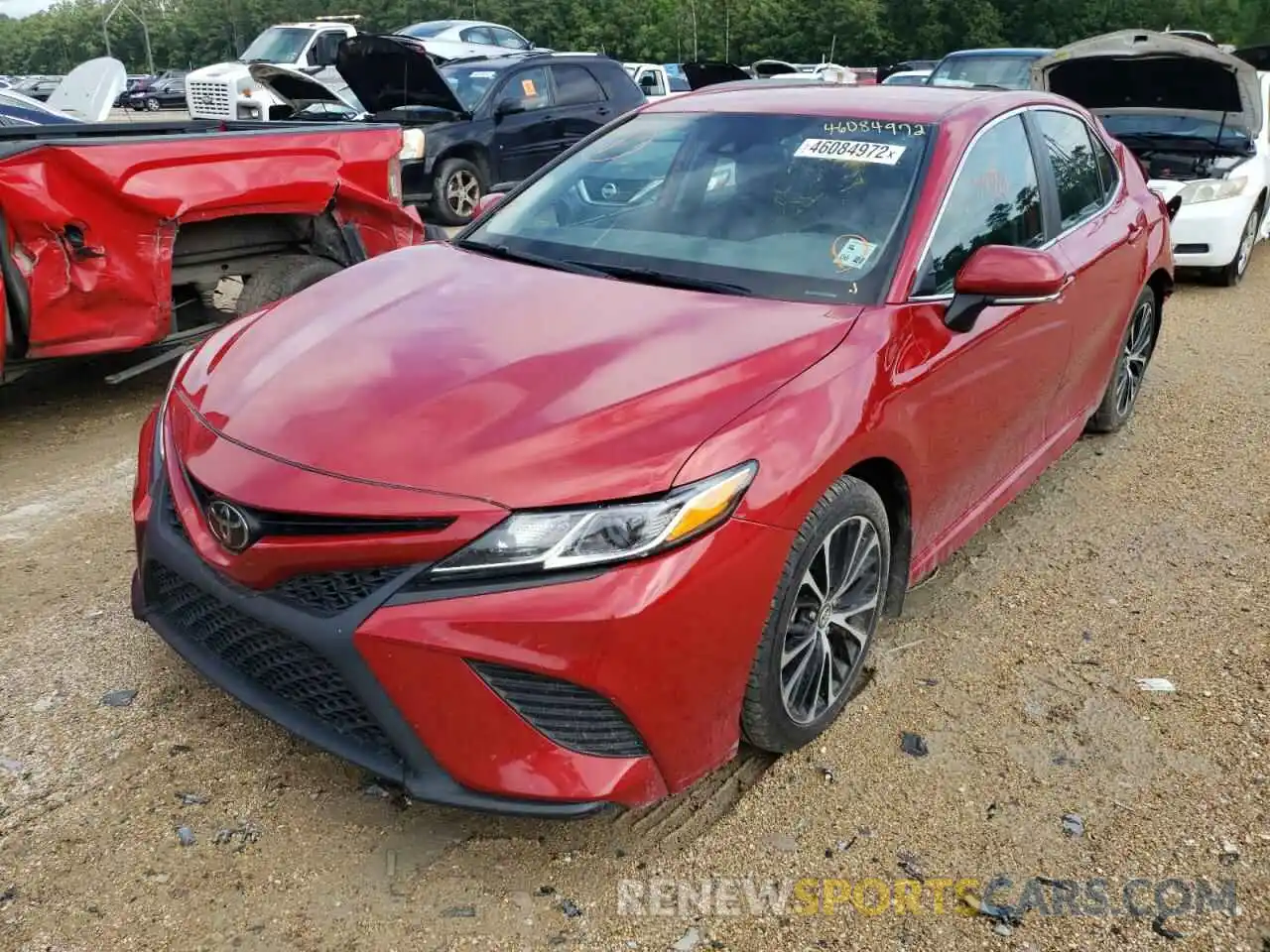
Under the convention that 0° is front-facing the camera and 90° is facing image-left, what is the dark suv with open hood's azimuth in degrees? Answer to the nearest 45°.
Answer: approximately 45°

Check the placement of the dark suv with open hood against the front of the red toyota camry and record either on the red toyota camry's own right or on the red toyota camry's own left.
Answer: on the red toyota camry's own right

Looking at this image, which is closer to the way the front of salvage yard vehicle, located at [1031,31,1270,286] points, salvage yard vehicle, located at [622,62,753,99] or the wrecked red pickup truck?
the wrecked red pickup truck

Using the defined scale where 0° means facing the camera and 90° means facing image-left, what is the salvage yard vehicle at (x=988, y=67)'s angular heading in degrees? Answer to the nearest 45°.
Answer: approximately 45°

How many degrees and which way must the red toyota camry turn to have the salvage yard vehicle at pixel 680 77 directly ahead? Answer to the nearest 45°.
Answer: approximately 135° to its right

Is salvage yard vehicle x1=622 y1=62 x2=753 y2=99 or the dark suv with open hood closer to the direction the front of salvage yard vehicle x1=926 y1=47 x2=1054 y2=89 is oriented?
the dark suv with open hood

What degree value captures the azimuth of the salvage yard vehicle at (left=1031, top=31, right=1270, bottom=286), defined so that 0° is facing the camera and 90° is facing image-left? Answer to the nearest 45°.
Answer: approximately 45°

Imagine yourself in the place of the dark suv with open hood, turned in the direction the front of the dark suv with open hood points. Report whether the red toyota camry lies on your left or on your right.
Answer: on your left

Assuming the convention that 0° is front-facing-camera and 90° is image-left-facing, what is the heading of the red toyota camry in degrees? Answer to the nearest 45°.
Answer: approximately 45°

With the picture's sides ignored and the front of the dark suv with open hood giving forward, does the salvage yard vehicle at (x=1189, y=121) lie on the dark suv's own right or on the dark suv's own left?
on the dark suv's own left
